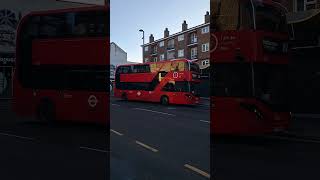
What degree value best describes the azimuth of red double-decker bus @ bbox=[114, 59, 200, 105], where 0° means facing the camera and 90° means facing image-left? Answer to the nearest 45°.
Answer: approximately 315°

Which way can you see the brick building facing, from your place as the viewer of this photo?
facing the viewer and to the left of the viewer
